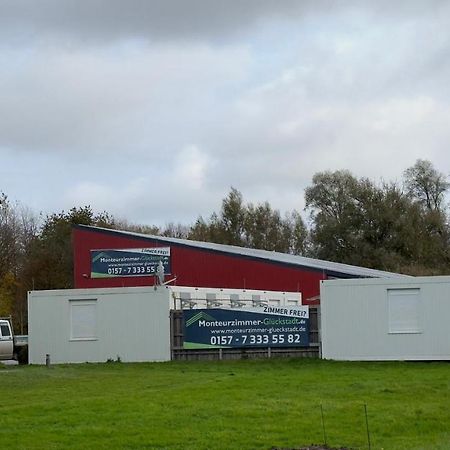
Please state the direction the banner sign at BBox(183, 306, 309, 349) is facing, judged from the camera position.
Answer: facing the viewer

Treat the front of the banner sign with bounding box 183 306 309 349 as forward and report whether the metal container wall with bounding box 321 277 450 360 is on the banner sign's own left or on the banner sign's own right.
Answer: on the banner sign's own left

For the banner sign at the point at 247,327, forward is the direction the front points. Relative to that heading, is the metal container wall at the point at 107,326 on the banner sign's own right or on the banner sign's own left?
on the banner sign's own right
